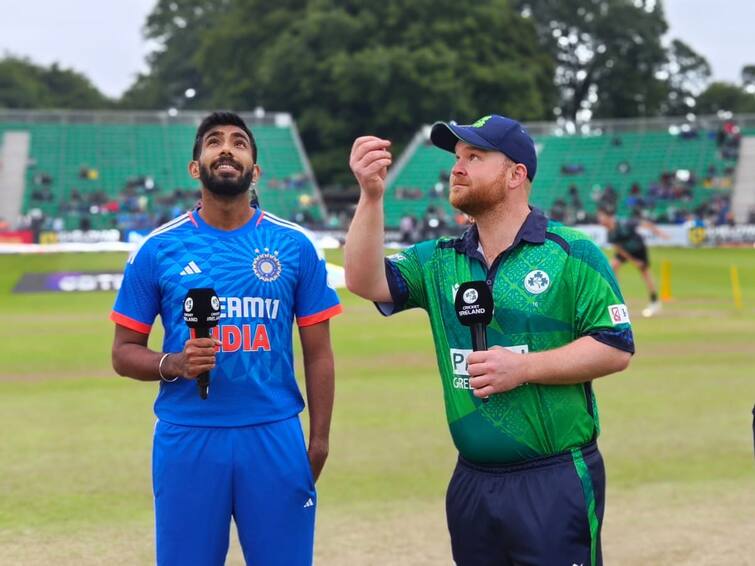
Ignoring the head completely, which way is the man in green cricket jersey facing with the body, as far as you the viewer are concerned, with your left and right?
facing the viewer and to the left of the viewer

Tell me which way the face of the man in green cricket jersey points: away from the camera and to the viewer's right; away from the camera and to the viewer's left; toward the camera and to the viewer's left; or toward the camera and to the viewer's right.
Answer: toward the camera and to the viewer's left

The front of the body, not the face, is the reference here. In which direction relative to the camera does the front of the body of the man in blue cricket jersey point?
toward the camera

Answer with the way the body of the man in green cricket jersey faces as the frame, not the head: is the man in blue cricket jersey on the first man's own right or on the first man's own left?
on the first man's own right

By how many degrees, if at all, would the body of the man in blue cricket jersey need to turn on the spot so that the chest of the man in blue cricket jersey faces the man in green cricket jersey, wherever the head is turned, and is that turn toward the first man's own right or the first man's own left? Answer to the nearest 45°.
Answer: approximately 45° to the first man's own left

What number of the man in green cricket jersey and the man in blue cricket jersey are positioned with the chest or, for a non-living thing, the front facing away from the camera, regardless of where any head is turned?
0

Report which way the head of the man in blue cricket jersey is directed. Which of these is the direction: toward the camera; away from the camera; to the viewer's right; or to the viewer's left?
toward the camera
